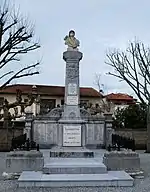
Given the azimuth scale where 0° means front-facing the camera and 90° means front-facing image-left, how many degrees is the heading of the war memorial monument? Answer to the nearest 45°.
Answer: approximately 0°

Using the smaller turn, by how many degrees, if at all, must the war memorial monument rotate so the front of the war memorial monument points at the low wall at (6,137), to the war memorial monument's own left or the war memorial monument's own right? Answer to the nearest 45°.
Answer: approximately 135° to the war memorial monument's own right

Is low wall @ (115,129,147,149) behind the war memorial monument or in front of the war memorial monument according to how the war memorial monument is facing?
behind

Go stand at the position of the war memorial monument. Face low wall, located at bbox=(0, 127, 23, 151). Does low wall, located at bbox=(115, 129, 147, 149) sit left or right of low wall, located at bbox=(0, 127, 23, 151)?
right

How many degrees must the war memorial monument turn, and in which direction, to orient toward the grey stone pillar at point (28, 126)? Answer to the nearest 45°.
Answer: approximately 135° to its right
